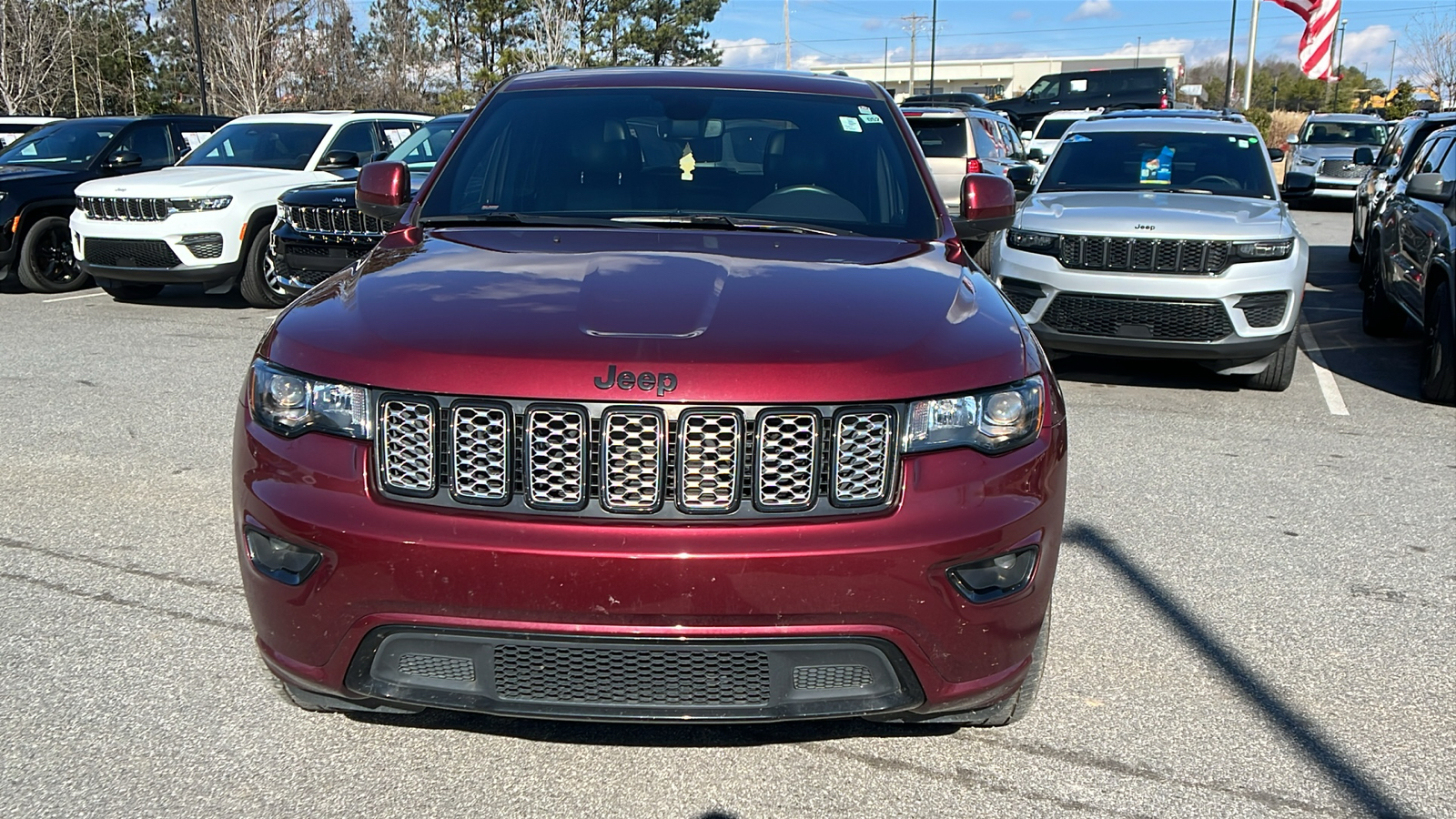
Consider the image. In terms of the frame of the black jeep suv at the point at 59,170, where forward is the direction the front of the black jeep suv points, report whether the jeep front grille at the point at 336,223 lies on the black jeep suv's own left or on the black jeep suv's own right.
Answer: on the black jeep suv's own left

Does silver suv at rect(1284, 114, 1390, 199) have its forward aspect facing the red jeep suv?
yes

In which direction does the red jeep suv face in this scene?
toward the camera

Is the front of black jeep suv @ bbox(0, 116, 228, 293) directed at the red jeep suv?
no

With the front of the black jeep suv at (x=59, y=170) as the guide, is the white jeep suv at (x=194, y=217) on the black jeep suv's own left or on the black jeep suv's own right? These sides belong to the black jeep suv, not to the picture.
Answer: on the black jeep suv's own left

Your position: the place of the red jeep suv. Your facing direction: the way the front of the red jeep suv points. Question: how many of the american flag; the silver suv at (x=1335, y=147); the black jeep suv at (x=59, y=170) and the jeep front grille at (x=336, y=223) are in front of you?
0

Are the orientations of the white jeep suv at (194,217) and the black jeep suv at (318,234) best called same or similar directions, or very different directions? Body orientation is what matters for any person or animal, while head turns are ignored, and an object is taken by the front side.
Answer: same or similar directions

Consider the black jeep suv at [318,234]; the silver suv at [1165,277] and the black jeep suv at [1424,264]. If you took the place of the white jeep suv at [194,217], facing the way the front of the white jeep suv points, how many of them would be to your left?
3

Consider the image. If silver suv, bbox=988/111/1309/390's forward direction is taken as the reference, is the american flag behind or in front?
behind

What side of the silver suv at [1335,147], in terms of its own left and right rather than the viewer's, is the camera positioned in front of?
front

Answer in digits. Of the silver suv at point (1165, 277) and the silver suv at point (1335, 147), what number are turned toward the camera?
2

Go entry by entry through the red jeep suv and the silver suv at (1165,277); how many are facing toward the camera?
2

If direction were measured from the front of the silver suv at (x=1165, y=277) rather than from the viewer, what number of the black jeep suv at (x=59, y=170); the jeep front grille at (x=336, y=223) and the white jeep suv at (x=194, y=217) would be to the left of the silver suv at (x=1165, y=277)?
0

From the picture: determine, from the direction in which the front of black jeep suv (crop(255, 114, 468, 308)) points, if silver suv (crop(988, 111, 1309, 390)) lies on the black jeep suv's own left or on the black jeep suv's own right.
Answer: on the black jeep suv's own left

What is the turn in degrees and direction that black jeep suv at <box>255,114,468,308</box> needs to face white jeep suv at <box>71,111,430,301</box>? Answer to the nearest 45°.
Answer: approximately 90° to its right
